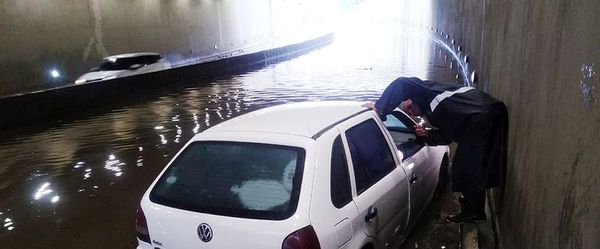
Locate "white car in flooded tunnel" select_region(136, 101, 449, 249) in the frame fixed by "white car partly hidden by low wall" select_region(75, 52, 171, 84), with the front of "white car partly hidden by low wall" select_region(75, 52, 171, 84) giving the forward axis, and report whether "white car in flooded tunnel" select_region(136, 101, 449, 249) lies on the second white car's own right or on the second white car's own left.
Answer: on the second white car's own left

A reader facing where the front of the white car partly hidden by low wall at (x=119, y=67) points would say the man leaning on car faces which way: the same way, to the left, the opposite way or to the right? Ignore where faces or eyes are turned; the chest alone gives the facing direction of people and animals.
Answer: to the right

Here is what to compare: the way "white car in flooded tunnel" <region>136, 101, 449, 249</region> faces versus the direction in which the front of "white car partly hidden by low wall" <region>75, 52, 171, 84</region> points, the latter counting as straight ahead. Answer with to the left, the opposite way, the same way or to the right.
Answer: the opposite way

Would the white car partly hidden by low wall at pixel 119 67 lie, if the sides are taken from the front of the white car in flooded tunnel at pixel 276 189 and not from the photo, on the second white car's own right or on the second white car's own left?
on the second white car's own left

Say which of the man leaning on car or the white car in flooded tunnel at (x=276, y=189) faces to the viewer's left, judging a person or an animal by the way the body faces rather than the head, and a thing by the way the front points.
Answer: the man leaning on car

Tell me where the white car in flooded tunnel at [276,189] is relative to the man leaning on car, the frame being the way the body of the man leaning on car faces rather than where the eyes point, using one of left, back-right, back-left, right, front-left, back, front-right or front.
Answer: front-left

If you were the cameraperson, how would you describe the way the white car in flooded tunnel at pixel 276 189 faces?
facing away from the viewer and to the right of the viewer

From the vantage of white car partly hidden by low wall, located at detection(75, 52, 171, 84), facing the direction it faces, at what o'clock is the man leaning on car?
The man leaning on car is roughly at 10 o'clock from the white car partly hidden by low wall.

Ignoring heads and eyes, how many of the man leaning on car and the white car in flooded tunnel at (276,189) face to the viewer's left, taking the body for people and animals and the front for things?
1

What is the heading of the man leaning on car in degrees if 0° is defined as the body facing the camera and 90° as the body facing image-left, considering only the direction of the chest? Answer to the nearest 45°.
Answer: approximately 90°
